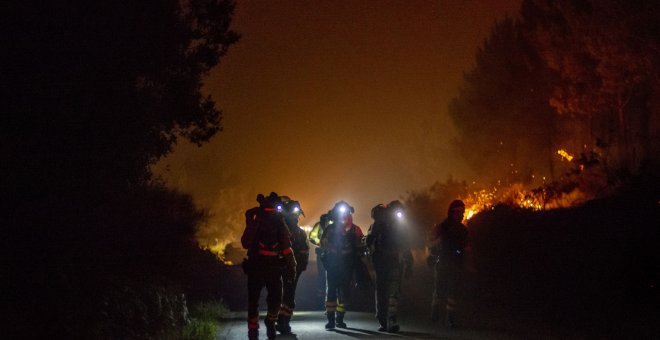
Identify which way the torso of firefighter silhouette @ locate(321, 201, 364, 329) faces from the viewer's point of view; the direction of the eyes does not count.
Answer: toward the camera

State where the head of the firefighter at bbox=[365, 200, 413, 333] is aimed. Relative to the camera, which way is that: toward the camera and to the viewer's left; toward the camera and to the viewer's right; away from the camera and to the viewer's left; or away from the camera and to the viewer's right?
toward the camera and to the viewer's right

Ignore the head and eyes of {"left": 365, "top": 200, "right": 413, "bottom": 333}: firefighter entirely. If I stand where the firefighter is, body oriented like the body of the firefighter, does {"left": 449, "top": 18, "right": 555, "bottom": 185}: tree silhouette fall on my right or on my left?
on my left

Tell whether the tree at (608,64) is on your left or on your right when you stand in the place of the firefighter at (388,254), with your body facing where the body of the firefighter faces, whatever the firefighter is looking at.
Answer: on your left

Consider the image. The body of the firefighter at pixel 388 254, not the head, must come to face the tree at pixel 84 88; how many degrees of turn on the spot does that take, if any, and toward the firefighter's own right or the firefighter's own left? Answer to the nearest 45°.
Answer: approximately 135° to the firefighter's own right

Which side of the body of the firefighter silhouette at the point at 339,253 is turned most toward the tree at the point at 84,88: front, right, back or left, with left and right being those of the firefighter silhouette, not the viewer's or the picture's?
right

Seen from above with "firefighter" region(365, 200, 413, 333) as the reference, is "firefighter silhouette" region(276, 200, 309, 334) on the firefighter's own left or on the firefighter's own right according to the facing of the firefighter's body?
on the firefighter's own right

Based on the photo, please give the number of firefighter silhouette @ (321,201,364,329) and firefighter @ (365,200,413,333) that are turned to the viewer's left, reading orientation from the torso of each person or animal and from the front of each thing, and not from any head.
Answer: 0

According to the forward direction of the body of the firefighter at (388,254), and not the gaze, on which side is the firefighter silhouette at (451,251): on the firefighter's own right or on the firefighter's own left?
on the firefighter's own left

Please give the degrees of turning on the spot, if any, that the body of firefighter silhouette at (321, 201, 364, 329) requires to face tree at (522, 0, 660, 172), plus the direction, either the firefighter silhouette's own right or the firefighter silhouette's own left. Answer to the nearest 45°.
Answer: approximately 135° to the firefighter silhouette's own left

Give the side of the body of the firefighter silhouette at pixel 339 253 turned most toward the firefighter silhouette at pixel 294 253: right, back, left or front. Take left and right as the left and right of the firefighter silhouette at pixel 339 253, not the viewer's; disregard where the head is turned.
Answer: right

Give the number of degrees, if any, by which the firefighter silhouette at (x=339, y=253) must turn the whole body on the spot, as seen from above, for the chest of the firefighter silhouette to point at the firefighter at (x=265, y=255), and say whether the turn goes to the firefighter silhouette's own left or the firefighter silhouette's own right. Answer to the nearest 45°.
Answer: approximately 45° to the firefighter silhouette's own right

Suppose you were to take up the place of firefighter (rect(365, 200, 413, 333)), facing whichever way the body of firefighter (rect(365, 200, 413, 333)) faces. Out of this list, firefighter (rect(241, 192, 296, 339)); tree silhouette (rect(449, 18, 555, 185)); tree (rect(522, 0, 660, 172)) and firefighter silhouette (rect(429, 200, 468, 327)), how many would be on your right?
1
